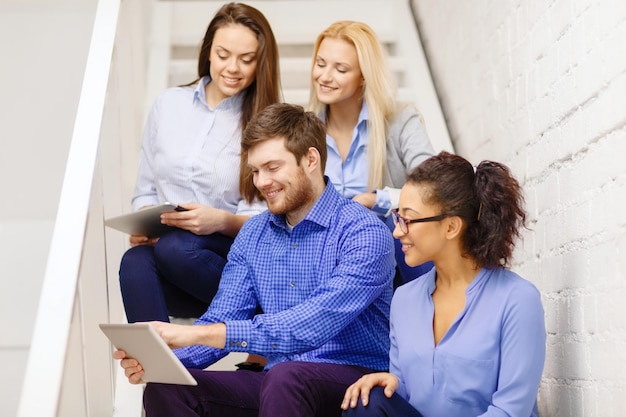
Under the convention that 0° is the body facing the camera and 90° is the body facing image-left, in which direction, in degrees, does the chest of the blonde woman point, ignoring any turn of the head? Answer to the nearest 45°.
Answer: approximately 45°

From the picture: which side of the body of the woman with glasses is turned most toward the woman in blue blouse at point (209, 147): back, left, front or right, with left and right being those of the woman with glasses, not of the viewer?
right

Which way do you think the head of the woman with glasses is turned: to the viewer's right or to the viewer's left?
to the viewer's left

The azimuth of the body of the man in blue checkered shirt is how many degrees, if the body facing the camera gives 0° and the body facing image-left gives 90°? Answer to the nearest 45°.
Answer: approximately 45°
